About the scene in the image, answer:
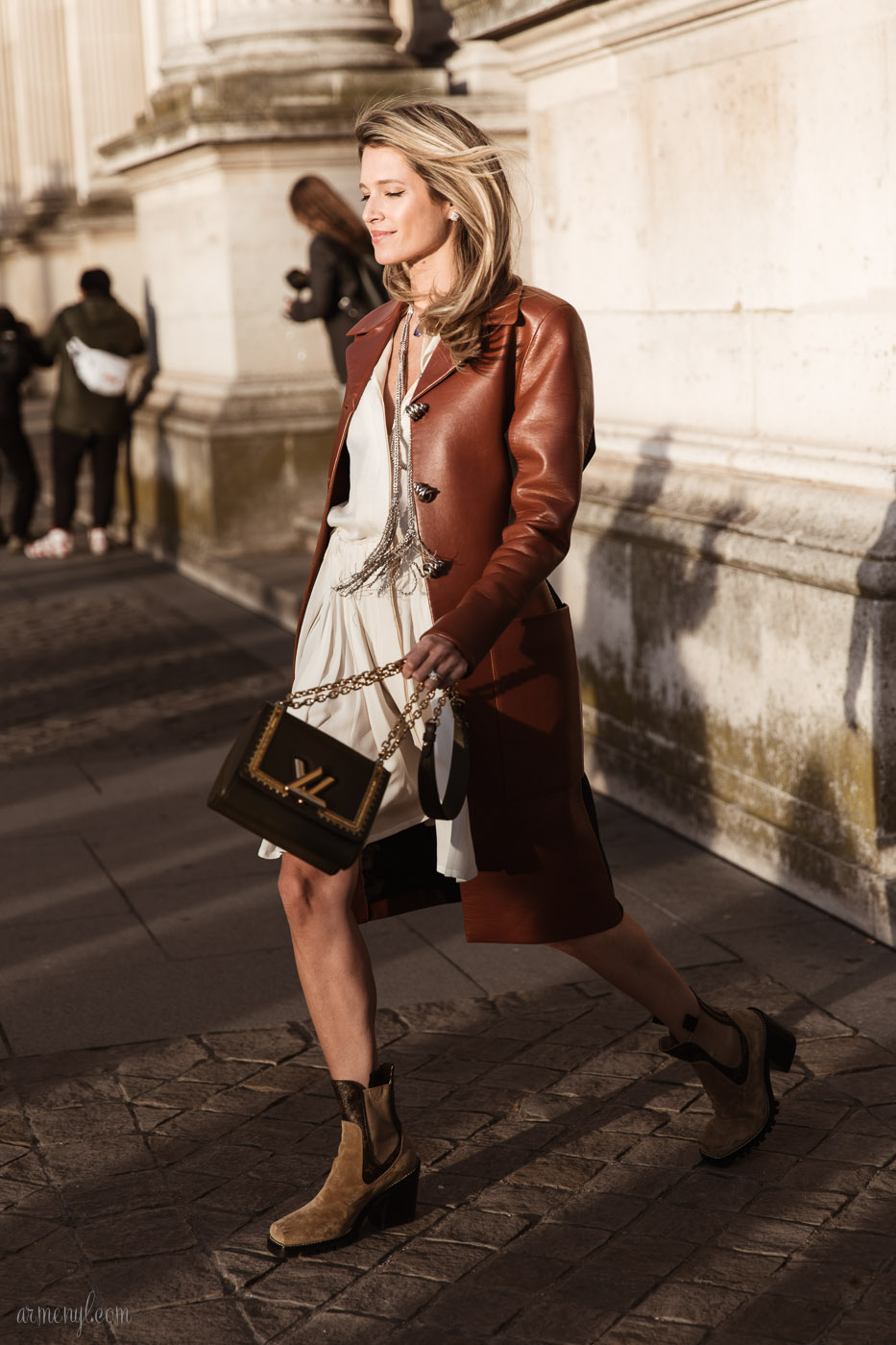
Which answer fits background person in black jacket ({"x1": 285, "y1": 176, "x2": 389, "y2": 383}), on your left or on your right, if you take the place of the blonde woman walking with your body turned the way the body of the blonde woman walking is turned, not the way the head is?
on your right

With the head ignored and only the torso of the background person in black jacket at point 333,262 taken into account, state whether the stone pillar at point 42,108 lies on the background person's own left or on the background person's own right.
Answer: on the background person's own right

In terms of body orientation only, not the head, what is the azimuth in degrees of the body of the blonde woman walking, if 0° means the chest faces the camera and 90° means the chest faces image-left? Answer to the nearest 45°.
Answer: approximately 45°

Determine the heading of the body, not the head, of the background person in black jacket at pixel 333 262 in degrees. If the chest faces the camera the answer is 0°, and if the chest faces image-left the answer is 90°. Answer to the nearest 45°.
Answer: approximately 90°

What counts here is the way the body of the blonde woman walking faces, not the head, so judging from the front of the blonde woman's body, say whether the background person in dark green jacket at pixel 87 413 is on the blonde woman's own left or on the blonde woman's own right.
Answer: on the blonde woman's own right
